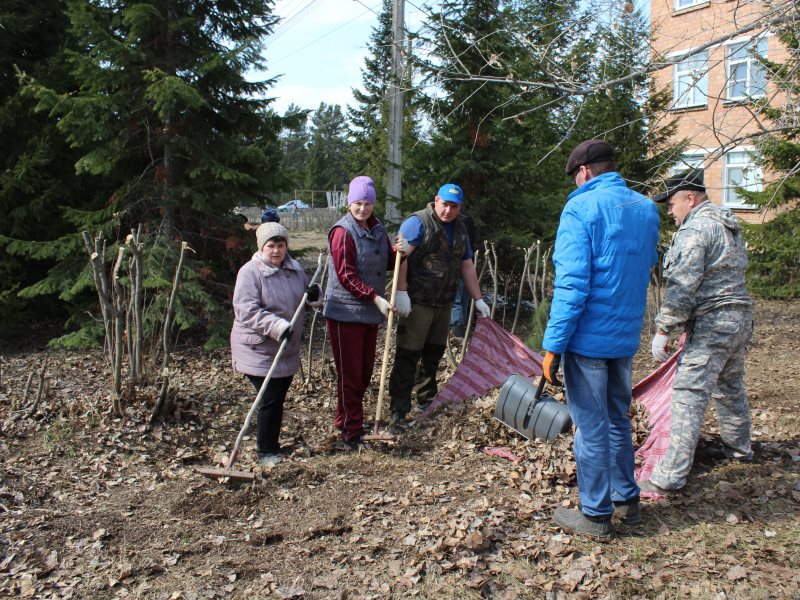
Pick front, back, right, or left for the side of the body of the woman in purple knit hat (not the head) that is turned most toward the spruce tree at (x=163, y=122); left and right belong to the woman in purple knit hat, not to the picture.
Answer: back

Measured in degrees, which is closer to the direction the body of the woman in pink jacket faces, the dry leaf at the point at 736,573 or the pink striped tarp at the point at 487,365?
the dry leaf

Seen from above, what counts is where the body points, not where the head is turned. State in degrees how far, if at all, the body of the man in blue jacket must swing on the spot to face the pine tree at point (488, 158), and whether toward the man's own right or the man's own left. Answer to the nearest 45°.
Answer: approximately 45° to the man's own right

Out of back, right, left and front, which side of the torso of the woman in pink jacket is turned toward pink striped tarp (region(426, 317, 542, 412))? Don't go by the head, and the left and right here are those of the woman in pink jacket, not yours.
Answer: left

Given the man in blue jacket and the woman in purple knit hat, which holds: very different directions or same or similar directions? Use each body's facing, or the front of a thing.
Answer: very different directions

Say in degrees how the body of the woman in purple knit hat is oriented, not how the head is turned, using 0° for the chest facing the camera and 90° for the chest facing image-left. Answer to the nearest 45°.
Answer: approximately 315°

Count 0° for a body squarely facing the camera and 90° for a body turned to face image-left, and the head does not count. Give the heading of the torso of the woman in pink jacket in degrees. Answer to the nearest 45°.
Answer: approximately 315°

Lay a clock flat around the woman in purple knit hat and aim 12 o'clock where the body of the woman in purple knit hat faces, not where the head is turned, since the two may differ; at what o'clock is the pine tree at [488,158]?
The pine tree is roughly at 8 o'clock from the woman in purple knit hat.

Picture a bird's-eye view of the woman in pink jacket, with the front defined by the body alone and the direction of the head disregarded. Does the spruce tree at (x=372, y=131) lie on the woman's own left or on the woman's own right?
on the woman's own left

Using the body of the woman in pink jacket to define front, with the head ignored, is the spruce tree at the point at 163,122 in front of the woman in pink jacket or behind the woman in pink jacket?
behind
